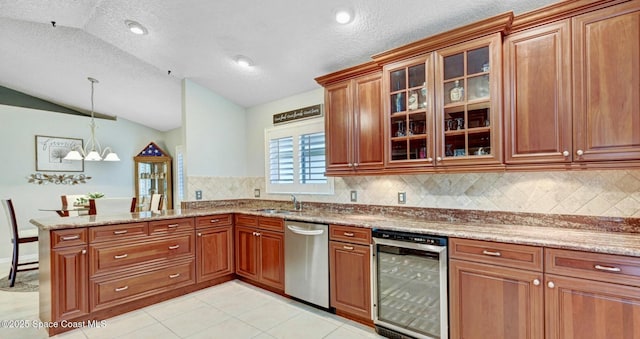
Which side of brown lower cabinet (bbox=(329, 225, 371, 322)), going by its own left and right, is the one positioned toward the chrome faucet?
right

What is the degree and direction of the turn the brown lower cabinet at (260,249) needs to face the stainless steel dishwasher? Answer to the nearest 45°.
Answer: approximately 90° to its left

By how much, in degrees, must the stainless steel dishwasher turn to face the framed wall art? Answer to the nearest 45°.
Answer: approximately 90° to its right

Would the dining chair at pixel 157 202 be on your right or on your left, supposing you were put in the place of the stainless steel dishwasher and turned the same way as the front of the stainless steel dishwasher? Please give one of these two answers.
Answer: on your right

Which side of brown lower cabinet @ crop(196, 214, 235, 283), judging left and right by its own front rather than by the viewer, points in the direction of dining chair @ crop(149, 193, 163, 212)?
back

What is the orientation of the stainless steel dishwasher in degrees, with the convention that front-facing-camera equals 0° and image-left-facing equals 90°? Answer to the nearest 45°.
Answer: approximately 45°

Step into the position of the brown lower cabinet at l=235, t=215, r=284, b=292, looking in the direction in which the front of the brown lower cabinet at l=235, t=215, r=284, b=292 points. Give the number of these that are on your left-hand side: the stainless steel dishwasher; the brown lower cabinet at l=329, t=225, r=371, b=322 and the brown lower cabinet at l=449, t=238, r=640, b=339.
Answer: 3
